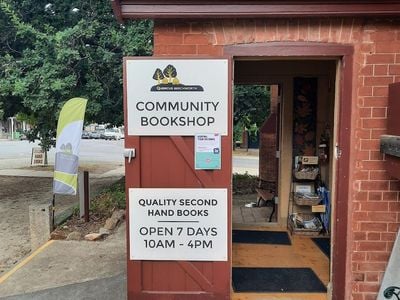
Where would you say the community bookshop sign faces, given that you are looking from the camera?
facing the viewer

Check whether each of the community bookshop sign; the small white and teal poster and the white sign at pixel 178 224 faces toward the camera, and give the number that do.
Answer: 3

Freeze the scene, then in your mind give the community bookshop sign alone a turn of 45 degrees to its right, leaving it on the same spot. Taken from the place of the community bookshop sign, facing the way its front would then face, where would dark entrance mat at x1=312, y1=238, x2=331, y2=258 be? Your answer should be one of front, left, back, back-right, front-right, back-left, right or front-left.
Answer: back

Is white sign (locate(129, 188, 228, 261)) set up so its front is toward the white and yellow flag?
no

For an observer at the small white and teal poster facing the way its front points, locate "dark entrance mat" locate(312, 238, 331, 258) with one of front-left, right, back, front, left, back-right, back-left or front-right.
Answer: back-left

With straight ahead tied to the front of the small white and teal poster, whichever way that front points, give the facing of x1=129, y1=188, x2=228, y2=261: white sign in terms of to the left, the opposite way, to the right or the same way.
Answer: the same way

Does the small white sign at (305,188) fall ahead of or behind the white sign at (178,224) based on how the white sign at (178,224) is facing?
behind

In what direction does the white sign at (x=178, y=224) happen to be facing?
toward the camera

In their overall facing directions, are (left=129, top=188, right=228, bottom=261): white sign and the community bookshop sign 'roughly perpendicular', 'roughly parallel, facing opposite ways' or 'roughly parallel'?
roughly parallel

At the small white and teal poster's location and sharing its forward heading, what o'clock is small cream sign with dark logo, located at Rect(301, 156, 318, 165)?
The small cream sign with dark logo is roughly at 7 o'clock from the small white and teal poster.

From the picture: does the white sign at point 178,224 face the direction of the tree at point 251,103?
no

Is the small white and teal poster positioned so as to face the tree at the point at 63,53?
no

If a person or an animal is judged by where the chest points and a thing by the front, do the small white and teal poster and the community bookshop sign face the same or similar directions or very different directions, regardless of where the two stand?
same or similar directions

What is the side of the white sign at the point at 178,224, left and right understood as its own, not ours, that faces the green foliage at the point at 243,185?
back

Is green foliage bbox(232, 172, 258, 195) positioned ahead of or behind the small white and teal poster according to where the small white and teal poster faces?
behind

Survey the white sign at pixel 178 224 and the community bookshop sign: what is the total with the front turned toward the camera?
2
